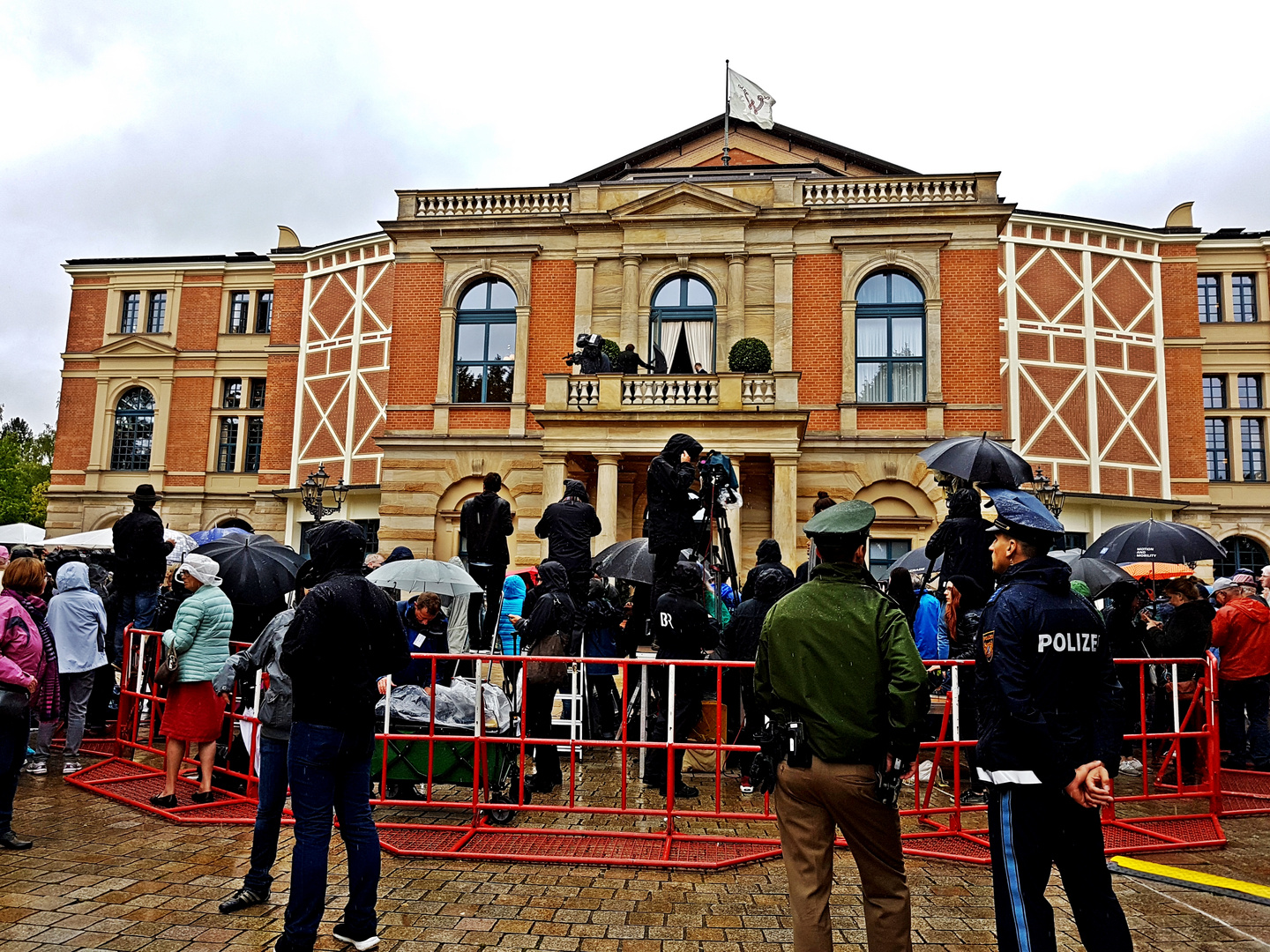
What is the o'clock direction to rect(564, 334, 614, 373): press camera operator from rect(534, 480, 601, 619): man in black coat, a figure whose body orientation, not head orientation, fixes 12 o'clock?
The press camera operator is roughly at 12 o'clock from the man in black coat.

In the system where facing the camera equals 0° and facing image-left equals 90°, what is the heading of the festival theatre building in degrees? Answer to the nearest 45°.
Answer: approximately 0°

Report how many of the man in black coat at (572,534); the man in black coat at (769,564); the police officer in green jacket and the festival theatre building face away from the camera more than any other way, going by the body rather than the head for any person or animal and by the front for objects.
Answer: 3

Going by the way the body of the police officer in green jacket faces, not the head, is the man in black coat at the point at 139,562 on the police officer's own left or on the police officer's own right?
on the police officer's own left

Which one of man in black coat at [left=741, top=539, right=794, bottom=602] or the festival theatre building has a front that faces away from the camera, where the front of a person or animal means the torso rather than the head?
the man in black coat

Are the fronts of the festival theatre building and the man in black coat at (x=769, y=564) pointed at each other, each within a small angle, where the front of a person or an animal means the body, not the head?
yes

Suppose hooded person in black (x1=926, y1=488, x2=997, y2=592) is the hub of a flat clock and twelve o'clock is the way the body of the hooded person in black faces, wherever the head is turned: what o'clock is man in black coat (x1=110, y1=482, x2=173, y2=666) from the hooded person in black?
The man in black coat is roughly at 9 o'clock from the hooded person in black.

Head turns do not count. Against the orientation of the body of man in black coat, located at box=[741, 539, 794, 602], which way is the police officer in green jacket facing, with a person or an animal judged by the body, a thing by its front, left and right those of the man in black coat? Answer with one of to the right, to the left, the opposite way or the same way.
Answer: the same way

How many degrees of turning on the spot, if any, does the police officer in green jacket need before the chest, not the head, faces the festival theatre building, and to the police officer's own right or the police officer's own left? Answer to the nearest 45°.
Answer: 0° — they already face it

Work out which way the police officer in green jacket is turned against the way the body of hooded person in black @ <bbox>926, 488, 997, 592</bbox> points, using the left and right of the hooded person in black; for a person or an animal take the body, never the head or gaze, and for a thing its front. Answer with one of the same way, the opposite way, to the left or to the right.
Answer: the same way

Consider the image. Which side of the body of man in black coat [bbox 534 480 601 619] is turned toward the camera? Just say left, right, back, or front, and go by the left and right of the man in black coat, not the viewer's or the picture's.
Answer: back

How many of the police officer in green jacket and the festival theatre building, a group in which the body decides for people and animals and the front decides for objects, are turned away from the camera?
1

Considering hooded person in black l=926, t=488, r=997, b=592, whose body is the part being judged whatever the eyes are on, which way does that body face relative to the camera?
away from the camera

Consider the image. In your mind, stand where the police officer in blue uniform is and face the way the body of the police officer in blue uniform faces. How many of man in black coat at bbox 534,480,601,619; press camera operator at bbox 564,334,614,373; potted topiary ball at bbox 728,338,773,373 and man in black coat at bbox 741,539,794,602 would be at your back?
0

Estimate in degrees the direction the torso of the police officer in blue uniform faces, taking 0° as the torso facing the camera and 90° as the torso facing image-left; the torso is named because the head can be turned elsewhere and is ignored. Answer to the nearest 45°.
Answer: approximately 135°

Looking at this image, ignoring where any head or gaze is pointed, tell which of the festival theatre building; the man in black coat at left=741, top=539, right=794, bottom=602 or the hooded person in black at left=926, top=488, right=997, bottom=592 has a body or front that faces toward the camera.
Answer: the festival theatre building

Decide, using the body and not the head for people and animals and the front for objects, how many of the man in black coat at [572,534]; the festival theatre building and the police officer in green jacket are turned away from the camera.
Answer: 2

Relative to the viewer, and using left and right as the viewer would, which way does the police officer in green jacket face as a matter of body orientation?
facing away from the viewer

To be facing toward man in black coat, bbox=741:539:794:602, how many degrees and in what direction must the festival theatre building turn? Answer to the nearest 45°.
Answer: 0° — it already faces them

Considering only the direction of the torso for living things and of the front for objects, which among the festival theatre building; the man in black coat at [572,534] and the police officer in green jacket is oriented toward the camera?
the festival theatre building
